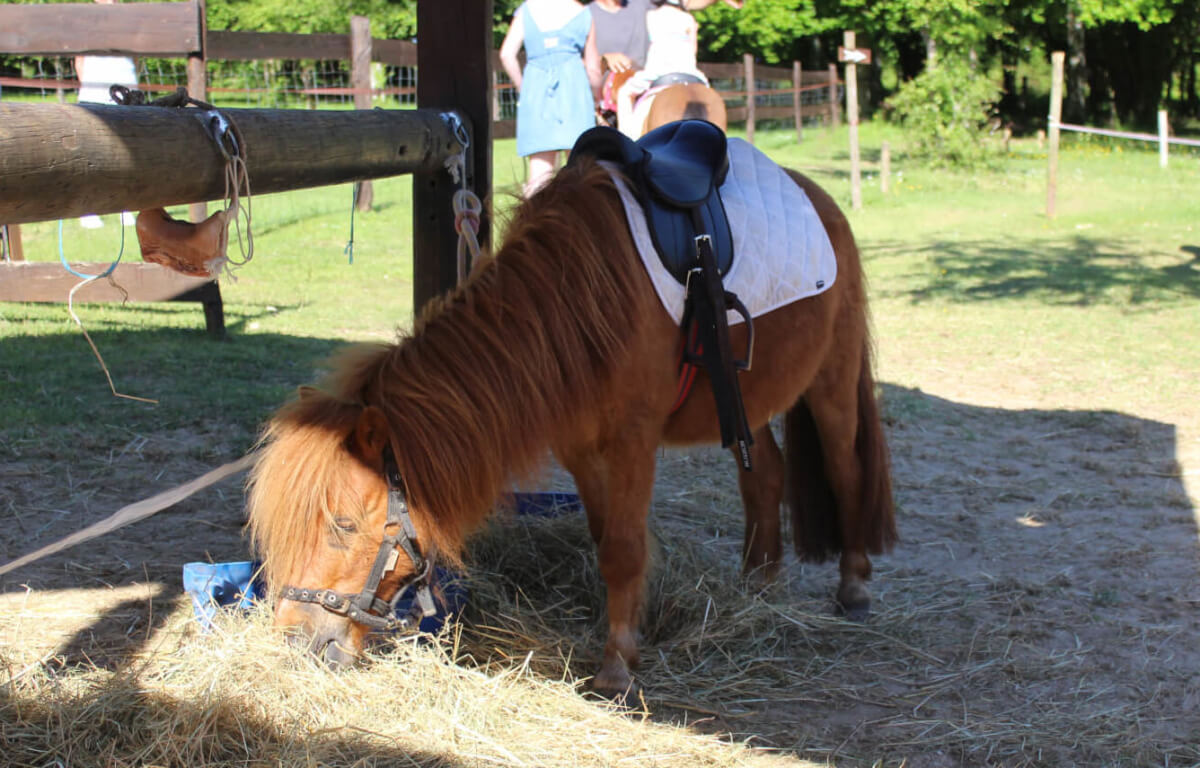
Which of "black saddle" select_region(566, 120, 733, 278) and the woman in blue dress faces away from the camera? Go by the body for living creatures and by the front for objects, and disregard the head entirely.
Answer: the woman in blue dress

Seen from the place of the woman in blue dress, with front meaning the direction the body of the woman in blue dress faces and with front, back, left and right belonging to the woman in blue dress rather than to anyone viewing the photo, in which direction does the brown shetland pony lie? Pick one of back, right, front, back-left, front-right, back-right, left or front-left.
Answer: back

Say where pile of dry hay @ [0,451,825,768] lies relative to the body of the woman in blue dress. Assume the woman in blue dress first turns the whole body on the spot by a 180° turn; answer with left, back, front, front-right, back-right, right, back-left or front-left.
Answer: front

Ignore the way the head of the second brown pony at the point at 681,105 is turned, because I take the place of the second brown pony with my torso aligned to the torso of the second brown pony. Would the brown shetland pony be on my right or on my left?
on my left

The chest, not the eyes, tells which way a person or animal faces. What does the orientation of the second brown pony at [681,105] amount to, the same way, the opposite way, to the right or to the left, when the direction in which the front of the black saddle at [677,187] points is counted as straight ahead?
to the right

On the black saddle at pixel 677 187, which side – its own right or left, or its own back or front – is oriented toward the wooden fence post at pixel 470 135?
right

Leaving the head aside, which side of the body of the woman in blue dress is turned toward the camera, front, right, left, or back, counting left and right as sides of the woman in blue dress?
back

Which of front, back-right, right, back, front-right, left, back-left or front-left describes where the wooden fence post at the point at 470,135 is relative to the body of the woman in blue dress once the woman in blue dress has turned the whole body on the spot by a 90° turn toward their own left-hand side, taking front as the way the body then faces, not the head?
left

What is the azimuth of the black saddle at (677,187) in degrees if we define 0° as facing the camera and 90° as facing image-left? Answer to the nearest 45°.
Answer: approximately 45°

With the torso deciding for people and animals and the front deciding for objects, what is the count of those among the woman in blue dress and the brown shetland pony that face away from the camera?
1
